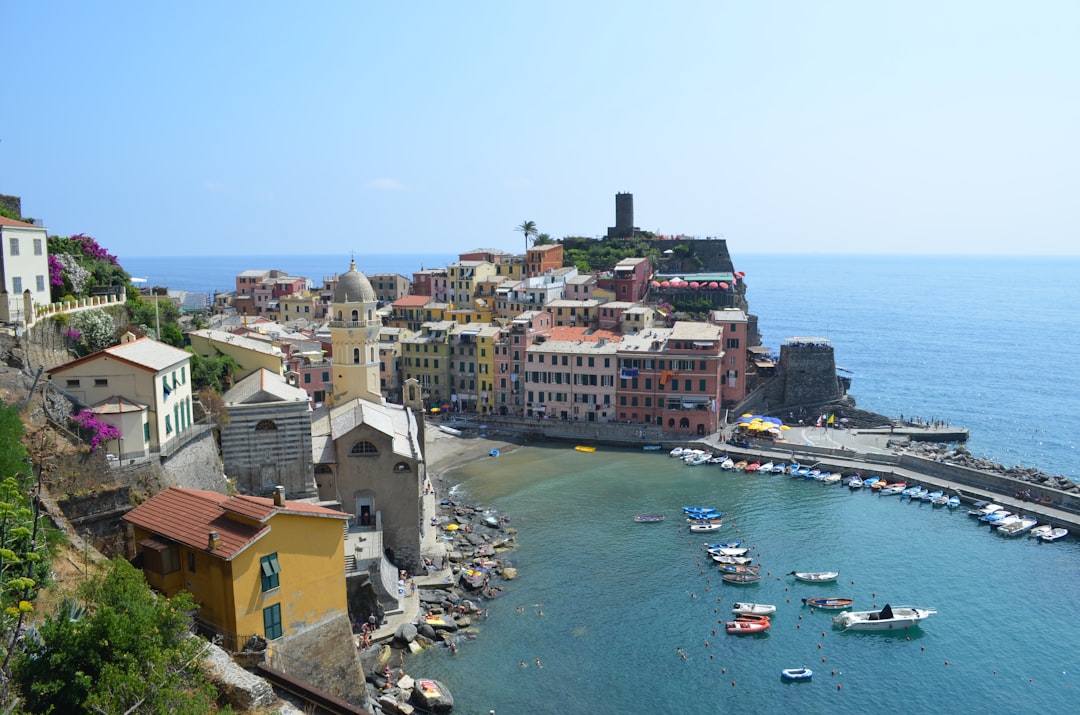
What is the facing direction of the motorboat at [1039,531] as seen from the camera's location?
facing away from the viewer and to the right of the viewer

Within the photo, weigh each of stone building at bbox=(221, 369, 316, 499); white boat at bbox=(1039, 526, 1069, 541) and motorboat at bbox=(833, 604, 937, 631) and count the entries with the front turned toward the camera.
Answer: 1

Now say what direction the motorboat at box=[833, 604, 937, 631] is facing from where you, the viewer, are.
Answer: facing to the right of the viewer

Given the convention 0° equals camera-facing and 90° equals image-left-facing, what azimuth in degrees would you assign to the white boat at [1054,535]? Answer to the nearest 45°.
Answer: approximately 225°

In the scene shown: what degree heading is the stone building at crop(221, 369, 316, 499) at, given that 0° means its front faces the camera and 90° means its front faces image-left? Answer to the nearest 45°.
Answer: approximately 0°

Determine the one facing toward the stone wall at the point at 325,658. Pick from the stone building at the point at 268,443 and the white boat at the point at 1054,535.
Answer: the stone building

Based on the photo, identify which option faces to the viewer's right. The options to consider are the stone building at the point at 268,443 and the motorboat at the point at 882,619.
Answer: the motorboat

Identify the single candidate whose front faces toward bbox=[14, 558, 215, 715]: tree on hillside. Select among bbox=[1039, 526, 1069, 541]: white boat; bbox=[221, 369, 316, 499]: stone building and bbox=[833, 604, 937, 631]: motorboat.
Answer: the stone building
